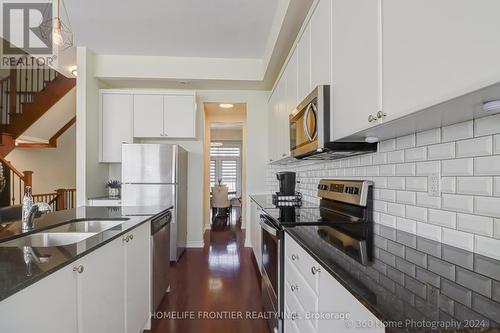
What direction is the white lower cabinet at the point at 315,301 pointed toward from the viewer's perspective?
to the viewer's left

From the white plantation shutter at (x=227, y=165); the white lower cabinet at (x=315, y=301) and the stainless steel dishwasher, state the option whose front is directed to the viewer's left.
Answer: the white lower cabinet

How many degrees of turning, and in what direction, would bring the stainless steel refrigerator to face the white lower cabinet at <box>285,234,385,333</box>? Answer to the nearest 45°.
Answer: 0° — it already faces it

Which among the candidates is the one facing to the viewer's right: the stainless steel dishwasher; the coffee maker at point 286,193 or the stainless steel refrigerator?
the stainless steel dishwasher

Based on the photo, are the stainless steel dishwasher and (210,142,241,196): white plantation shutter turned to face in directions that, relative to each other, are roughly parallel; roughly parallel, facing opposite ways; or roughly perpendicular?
roughly perpendicular

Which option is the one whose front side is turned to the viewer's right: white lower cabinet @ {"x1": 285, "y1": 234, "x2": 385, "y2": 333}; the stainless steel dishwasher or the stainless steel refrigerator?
the stainless steel dishwasher

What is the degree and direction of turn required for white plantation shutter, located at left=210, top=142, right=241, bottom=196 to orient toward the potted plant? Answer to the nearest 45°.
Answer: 0° — it already faces it

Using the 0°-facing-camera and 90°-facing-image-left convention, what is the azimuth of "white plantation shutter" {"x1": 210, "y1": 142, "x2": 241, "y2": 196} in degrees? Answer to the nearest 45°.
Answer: approximately 0°

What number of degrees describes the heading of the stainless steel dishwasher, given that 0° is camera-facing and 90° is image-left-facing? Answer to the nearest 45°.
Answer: approximately 270°
